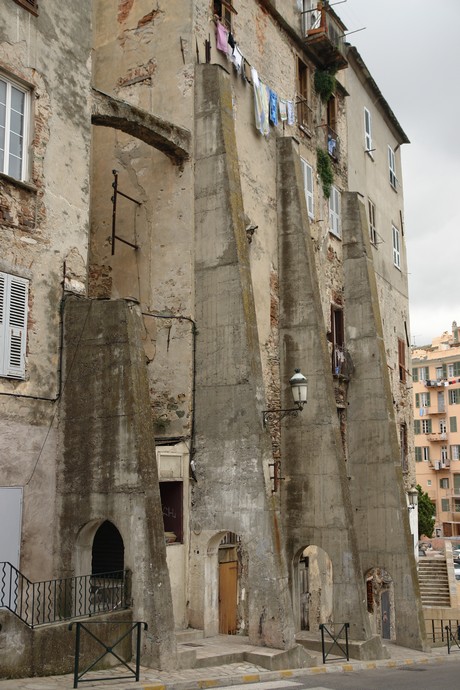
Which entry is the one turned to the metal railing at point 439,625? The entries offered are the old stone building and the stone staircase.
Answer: the stone staircase

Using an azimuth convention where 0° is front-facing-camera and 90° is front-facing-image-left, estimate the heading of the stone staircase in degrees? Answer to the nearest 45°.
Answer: approximately 0°

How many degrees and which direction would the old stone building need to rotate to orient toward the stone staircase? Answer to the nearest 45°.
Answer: approximately 90° to its left
